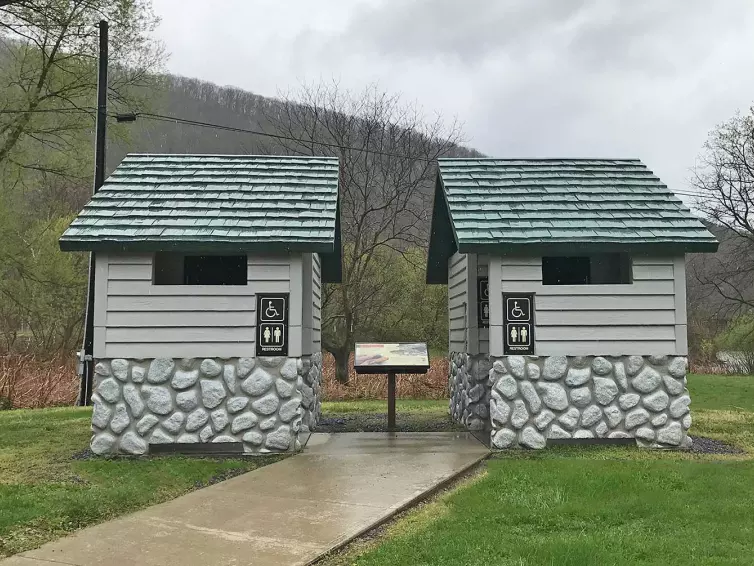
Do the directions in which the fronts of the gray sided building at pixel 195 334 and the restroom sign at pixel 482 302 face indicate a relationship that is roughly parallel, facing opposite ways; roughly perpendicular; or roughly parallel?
roughly perpendicular

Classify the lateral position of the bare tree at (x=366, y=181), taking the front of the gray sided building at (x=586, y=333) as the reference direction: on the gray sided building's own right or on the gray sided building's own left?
on the gray sided building's own right

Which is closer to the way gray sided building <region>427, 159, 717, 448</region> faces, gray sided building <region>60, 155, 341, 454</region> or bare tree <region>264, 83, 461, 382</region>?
the gray sided building

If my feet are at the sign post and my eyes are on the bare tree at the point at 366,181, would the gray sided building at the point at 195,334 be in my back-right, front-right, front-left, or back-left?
back-left

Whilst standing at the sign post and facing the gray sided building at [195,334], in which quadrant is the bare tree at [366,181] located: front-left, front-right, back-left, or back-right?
back-right

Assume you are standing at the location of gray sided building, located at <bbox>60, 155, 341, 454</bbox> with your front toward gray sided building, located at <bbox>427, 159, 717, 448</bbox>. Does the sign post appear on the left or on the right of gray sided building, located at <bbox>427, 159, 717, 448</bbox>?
left
